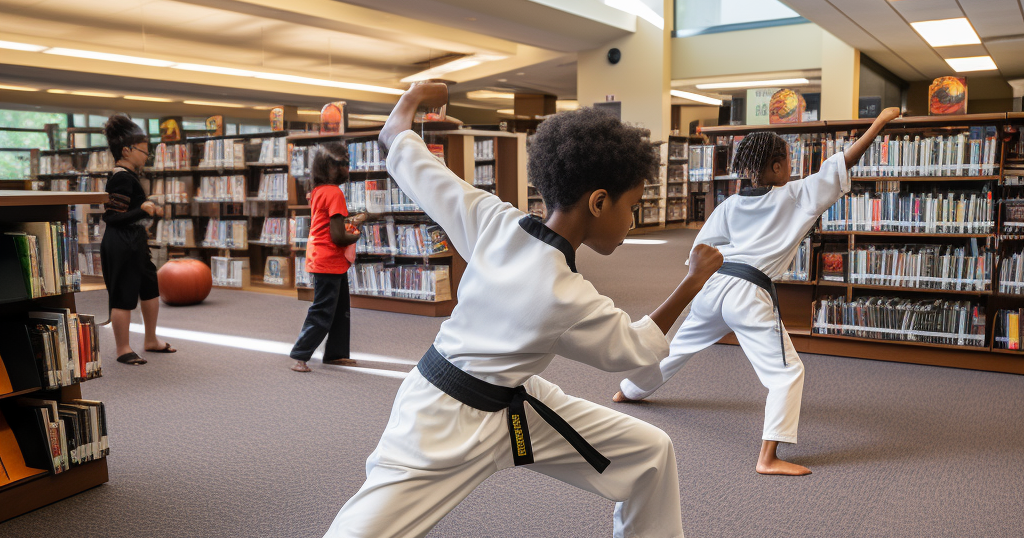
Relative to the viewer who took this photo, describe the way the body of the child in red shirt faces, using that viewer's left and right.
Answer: facing to the right of the viewer

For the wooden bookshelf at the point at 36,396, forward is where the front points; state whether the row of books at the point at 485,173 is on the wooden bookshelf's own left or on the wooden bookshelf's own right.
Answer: on the wooden bookshelf's own left

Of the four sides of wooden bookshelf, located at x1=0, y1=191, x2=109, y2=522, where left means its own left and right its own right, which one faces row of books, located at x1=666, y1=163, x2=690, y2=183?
left

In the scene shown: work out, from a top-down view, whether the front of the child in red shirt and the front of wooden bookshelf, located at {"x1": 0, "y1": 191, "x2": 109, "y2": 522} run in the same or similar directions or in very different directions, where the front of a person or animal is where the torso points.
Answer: same or similar directions

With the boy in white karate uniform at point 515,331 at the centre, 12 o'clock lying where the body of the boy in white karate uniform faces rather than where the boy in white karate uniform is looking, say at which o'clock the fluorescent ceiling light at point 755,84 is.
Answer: The fluorescent ceiling light is roughly at 11 o'clock from the boy in white karate uniform.

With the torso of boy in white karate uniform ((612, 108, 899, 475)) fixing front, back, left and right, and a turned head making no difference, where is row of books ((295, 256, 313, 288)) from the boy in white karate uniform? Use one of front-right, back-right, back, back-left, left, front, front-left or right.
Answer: left

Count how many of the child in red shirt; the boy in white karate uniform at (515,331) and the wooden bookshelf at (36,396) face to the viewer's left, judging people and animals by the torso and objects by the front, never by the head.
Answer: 0

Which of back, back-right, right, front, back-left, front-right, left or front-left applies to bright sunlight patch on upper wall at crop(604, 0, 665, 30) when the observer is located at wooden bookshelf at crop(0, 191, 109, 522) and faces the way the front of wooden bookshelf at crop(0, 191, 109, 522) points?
left

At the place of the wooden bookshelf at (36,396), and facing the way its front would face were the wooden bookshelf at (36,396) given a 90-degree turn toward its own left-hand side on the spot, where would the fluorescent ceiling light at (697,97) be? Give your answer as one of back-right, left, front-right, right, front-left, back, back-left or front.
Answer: front

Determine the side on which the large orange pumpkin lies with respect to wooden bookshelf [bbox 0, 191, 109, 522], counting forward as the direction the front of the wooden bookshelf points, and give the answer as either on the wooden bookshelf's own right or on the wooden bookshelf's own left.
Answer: on the wooden bookshelf's own left

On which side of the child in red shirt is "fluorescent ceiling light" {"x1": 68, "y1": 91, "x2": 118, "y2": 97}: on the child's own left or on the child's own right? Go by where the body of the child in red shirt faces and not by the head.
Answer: on the child's own left
